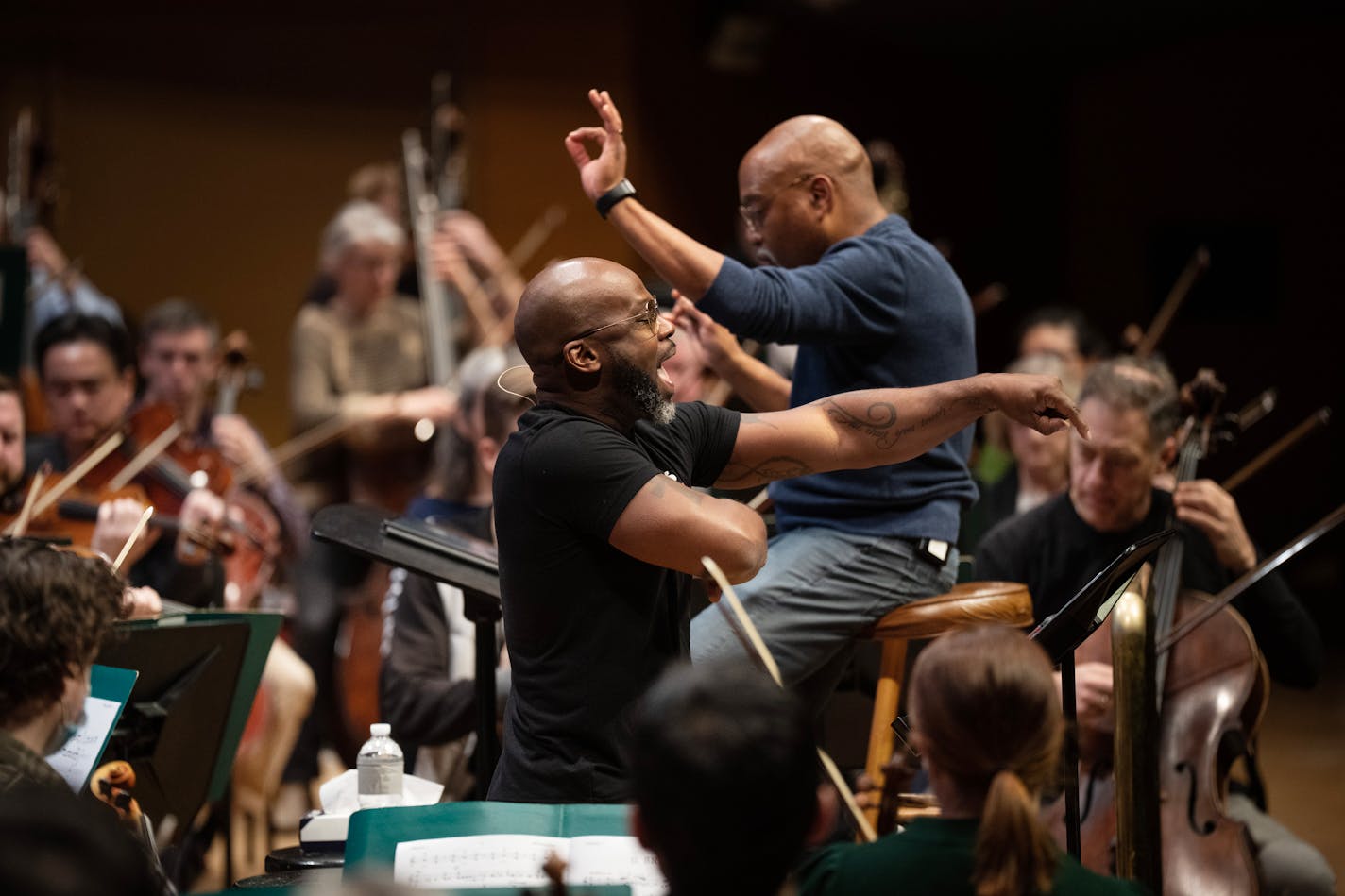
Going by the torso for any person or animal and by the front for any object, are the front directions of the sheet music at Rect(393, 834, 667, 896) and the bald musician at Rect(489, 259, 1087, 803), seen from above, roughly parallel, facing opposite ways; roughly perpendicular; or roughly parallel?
roughly perpendicular

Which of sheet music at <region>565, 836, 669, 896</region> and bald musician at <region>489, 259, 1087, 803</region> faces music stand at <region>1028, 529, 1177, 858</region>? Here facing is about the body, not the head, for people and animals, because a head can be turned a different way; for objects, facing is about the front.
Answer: the bald musician

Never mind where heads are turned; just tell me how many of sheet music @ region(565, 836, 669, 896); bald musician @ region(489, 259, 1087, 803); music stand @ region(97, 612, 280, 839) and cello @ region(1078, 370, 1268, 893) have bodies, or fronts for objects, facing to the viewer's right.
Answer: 1

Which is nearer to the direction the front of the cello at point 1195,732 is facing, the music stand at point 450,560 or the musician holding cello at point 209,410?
the music stand

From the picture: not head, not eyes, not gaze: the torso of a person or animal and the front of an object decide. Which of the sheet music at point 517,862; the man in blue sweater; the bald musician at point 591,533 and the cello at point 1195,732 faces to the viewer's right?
the bald musician

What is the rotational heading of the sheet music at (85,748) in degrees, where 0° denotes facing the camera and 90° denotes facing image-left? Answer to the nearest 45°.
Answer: approximately 45°

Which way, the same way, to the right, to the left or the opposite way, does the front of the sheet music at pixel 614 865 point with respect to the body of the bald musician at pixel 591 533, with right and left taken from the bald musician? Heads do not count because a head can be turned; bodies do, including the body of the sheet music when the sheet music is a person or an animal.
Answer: to the right

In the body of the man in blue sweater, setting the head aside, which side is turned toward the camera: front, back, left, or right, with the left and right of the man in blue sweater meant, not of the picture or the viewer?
left

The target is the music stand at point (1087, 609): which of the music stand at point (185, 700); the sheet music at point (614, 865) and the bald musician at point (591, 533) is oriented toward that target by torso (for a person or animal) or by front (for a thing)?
the bald musician

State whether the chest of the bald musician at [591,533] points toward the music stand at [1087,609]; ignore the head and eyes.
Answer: yes

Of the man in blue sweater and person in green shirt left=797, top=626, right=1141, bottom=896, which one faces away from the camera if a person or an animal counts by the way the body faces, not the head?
the person in green shirt

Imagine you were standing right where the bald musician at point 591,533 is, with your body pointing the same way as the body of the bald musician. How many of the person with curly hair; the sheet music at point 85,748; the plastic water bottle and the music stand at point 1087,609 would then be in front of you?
1

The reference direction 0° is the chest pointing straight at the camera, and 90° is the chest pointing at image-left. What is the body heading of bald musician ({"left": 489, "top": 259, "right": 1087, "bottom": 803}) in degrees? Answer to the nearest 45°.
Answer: approximately 270°

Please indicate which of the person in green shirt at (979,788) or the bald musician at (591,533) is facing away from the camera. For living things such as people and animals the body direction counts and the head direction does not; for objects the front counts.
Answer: the person in green shirt

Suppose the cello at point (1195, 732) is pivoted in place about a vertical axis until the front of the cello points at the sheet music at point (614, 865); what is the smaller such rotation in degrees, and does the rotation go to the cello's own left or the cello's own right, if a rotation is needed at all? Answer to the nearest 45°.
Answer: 0° — it already faces it

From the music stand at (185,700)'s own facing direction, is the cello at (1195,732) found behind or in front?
behind

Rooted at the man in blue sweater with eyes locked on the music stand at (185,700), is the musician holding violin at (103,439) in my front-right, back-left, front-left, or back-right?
front-right

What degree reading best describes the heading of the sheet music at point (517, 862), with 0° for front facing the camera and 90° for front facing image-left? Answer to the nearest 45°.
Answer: approximately 0°

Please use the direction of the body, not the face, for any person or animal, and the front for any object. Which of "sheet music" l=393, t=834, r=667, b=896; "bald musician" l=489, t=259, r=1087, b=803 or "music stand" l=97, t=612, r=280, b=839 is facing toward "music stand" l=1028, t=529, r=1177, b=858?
the bald musician

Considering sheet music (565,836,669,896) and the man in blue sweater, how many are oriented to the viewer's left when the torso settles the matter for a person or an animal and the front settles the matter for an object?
1
